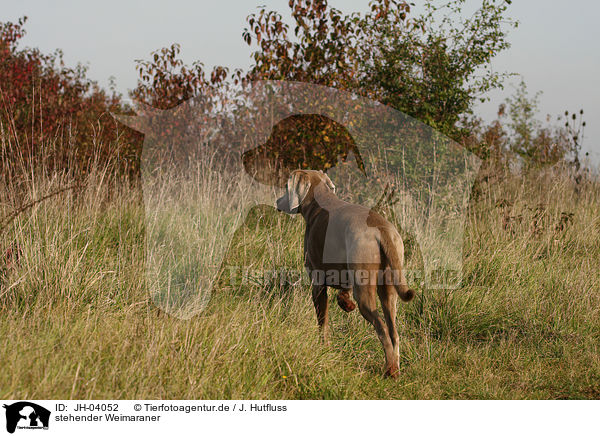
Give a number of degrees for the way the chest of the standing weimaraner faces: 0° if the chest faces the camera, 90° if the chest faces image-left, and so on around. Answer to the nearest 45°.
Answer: approximately 135°
